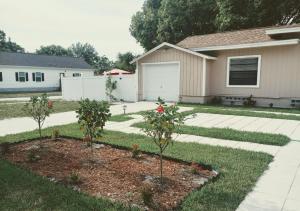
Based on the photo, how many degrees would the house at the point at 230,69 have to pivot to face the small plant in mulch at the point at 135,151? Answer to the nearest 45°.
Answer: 0° — it already faces it

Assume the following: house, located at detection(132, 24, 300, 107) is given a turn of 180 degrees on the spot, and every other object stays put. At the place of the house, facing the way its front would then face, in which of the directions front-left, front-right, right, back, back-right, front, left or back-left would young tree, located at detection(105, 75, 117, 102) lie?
left

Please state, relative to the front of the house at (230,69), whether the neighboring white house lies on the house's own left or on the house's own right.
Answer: on the house's own right

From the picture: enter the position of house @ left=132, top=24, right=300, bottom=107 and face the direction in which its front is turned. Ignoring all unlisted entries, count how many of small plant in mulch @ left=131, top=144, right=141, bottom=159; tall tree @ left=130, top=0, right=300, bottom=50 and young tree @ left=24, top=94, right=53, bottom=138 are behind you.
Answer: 1

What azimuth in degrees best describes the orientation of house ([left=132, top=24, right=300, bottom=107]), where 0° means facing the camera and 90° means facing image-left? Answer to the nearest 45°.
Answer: approximately 0°

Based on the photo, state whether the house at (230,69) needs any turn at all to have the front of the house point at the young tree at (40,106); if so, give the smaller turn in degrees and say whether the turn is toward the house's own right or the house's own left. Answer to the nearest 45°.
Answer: approximately 45° to the house's own right

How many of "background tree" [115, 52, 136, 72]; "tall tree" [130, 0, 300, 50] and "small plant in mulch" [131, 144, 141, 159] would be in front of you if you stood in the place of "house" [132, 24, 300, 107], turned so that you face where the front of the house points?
1
